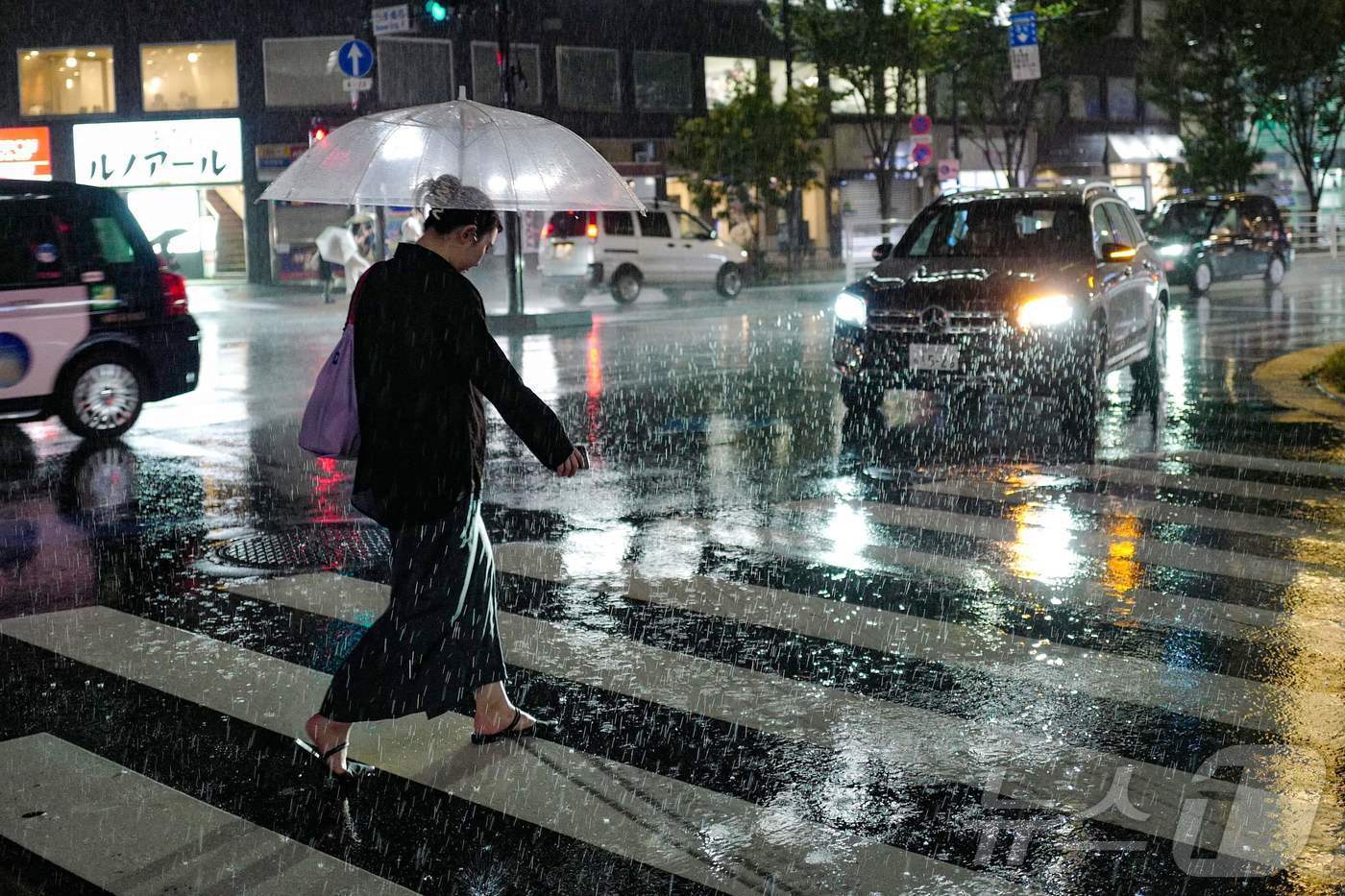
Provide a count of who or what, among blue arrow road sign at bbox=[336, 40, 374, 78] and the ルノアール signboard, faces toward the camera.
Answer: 2

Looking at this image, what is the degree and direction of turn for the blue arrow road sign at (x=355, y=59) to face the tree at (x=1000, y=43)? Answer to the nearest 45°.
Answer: approximately 135° to its left

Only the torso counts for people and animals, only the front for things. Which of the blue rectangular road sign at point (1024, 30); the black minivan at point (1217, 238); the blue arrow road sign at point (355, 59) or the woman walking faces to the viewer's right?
the woman walking

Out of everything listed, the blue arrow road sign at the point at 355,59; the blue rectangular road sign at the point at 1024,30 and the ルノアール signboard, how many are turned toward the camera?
3

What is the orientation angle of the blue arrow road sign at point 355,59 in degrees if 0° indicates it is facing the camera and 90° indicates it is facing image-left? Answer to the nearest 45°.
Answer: approximately 0°

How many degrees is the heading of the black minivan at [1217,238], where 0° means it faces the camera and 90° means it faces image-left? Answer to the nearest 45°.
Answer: approximately 45°

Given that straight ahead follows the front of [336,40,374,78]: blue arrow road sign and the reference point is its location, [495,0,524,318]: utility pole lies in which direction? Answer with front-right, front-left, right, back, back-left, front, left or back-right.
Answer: front-left

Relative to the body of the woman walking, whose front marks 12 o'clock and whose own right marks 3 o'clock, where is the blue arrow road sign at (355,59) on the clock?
The blue arrow road sign is roughly at 9 o'clock from the woman walking.

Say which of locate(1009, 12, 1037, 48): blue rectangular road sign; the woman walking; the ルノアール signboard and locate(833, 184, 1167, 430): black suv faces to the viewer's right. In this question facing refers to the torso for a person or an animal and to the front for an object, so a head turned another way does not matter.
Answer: the woman walking

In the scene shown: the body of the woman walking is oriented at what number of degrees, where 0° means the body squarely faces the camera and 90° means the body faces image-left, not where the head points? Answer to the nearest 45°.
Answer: approximately 270°

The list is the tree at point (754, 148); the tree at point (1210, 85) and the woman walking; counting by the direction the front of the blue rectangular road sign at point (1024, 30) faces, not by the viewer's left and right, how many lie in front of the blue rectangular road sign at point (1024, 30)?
1
